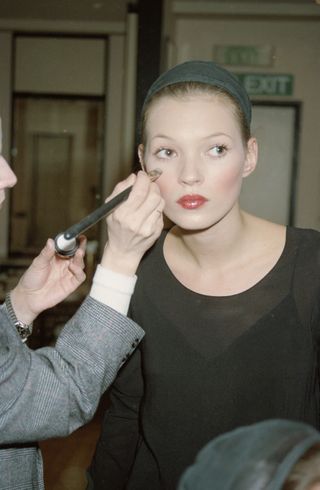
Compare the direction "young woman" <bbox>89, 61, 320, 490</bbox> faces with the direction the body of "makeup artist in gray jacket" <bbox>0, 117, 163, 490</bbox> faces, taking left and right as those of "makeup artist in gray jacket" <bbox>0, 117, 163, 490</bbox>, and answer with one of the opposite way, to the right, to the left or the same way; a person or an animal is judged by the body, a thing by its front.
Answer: to the right

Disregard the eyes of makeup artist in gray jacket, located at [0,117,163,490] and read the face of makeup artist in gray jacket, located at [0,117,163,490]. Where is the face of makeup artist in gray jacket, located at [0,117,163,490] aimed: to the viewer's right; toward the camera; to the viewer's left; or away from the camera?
to the viewer's right

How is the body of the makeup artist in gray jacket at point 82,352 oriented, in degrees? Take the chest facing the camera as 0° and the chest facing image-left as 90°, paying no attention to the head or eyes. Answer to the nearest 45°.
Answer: approximately 270°

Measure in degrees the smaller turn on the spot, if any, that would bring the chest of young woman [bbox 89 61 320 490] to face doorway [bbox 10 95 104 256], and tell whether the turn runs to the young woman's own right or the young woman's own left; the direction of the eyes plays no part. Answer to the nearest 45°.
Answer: approximately 180°

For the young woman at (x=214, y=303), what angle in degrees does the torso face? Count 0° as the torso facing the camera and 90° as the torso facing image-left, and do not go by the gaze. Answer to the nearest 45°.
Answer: approximately 0°

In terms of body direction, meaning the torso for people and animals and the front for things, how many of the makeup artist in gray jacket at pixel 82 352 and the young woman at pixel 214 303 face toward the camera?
1

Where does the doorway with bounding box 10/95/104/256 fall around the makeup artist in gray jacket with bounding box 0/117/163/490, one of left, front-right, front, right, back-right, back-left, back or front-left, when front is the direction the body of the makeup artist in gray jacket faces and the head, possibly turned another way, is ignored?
left
